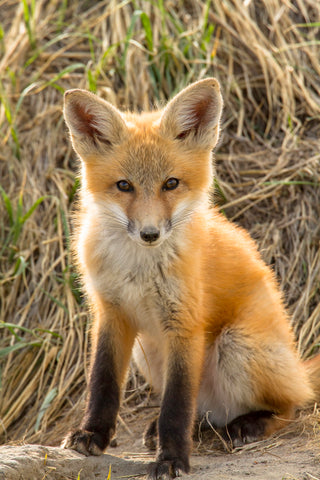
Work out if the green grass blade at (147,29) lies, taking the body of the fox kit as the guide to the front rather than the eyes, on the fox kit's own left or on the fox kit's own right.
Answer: on the fox kit's own right

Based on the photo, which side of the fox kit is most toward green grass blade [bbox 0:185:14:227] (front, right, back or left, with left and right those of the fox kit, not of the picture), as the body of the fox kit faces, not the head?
right

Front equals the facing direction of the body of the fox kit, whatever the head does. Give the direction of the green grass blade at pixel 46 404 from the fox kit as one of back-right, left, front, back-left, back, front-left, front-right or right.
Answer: right

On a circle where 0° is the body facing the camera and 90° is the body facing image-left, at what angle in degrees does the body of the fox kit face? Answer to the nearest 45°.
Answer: approximately 45°
